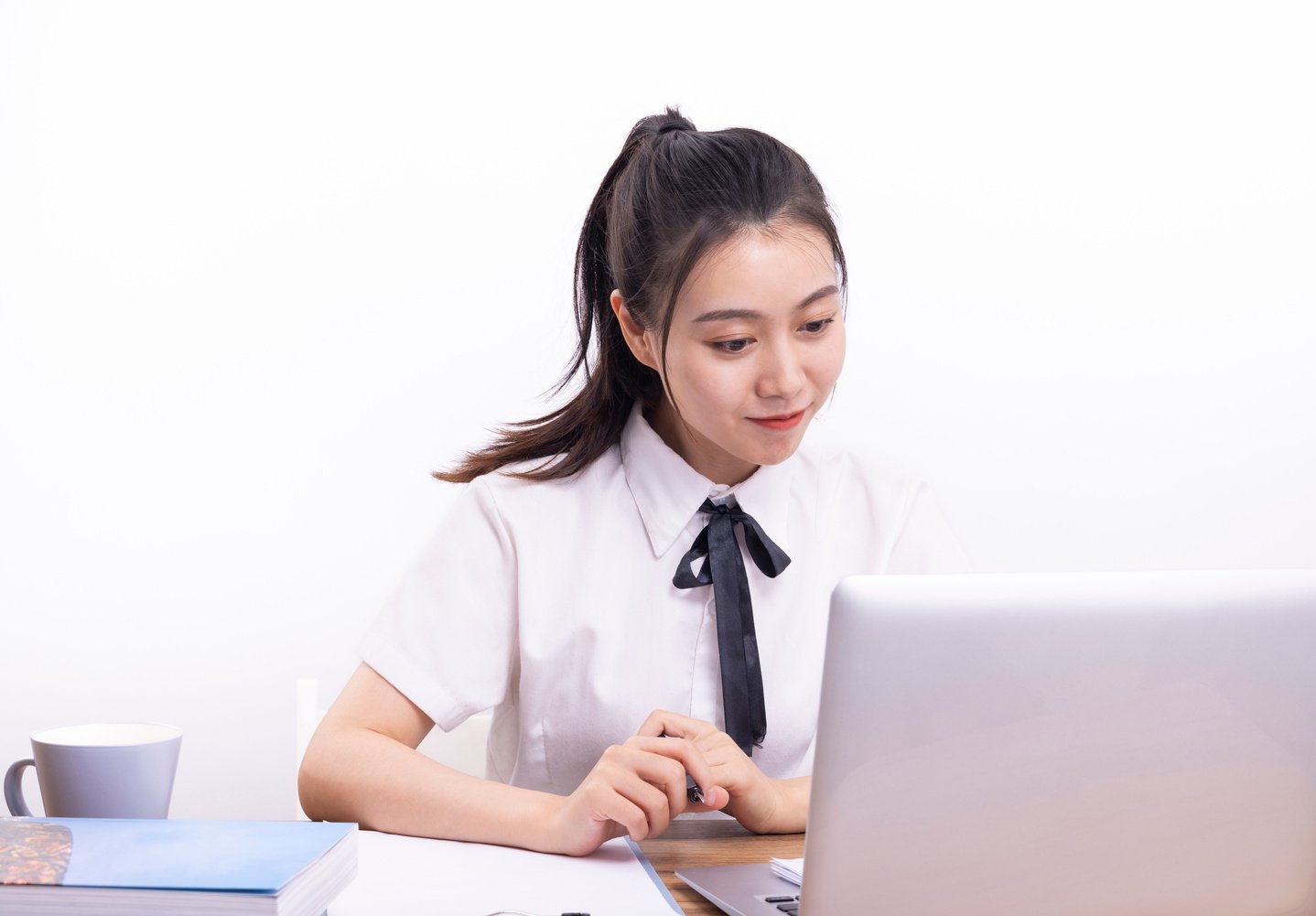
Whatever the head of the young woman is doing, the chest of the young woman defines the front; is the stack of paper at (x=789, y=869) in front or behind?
in front

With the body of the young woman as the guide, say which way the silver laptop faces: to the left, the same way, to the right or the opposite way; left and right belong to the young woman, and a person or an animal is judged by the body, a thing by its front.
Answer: the opposite way

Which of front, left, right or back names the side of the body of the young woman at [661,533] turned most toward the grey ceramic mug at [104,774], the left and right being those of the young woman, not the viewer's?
right

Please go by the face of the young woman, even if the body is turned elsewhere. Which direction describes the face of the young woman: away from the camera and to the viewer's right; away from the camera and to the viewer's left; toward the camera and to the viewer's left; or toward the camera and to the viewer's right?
toward the camera and to the viewer's right

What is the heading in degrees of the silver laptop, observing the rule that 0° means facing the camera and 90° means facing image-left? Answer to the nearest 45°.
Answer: approximately 135°

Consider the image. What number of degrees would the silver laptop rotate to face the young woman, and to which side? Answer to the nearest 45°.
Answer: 0° — it already faces them
